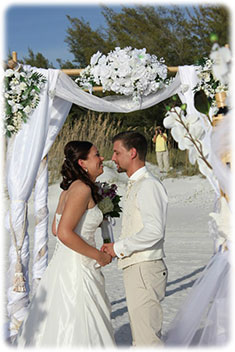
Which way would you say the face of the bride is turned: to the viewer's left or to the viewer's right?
to the viewer's right

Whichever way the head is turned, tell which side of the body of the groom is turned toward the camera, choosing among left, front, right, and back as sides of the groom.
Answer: left

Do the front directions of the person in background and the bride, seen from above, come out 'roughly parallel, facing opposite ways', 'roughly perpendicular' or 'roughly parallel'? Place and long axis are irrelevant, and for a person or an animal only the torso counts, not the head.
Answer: roughly perpendicular

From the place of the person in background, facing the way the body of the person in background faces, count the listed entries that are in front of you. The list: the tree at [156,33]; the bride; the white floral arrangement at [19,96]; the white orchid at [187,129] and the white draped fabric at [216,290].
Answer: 4

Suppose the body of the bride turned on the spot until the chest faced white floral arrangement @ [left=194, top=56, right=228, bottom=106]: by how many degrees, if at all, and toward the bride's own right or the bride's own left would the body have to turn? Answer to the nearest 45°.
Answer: approximately 45° to the bride's own left

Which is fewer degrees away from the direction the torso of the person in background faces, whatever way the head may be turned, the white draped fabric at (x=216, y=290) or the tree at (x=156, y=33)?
the white draped fabric

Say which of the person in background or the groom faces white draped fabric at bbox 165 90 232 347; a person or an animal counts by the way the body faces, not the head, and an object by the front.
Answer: the person in background

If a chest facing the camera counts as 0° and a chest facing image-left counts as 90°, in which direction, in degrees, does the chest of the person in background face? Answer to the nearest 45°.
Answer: approximately 0°

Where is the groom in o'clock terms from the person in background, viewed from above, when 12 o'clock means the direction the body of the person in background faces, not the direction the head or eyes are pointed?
The groom is roughly at 12 o'clock from the person in background.

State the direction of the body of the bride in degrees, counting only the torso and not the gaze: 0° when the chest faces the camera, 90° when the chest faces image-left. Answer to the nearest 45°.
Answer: approximately 270°

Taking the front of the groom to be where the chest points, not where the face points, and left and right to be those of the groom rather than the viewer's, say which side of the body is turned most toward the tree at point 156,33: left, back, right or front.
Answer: right

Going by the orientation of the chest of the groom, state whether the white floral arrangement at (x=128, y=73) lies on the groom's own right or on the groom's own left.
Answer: on the groom's own right

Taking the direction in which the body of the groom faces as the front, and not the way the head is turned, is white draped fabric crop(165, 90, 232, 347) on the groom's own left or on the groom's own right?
on the groom's own left
